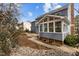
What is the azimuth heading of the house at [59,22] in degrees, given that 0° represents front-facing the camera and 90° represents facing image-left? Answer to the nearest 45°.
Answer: approximately 45°

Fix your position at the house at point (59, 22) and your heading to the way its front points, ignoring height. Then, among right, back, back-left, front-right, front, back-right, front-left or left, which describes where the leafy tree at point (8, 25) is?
front-right
